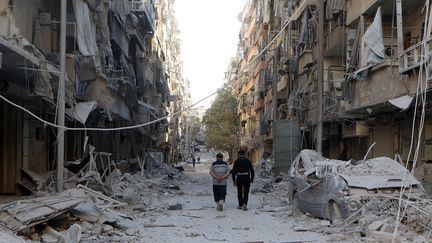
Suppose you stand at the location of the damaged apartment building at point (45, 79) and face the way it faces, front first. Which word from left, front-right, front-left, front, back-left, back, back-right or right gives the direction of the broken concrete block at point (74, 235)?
front-right

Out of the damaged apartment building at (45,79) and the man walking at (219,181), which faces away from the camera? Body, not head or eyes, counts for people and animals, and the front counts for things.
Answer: the man walking

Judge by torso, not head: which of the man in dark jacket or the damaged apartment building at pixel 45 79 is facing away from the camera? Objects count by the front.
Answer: the man in dark jacket

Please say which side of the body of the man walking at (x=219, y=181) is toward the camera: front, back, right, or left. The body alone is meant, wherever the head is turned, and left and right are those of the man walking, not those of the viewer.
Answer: back

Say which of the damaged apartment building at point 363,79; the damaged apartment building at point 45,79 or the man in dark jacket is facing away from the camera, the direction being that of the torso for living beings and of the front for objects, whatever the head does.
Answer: the man in dark jacket

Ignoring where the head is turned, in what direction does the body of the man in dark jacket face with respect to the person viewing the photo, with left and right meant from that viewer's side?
facing away from the viewer

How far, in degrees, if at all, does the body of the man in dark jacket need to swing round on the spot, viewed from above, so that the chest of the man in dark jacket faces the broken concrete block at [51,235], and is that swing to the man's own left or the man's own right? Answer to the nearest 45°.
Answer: approximately 135° to the man's own left

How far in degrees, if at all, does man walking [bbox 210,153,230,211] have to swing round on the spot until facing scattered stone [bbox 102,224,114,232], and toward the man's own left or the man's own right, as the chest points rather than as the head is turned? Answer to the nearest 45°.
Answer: approximately 135° to the man's own left

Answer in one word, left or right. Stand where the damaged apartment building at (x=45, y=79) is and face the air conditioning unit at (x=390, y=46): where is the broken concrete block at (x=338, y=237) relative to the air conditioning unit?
right

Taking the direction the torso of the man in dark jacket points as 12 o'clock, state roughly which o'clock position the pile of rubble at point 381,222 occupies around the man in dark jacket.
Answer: The pile of rubble is roughly at 5 o'clock from the man in dark jacket.

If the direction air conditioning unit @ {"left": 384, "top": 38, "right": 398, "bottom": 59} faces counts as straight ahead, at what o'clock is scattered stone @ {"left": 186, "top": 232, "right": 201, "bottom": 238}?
The scattered stone is roughly at 11 o'clock from the air conditioning unit.

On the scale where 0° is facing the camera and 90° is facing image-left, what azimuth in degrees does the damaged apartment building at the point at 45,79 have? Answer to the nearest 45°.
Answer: approximately 315°

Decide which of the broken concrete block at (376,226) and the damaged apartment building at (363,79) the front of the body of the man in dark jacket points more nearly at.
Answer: the damaged apartment building

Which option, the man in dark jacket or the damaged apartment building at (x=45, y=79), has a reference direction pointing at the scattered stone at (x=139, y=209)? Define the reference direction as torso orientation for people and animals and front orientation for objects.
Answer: the damaged apartment building
